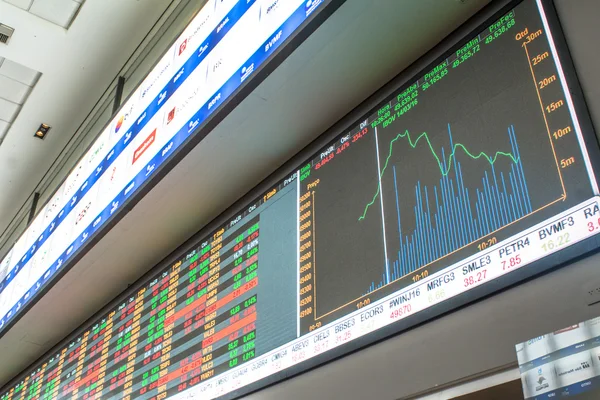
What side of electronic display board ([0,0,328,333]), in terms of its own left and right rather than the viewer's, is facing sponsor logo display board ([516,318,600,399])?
left

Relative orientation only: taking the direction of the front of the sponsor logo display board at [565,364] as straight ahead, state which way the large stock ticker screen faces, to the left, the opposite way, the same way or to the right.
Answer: the same way

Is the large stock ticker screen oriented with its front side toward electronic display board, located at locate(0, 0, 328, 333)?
no

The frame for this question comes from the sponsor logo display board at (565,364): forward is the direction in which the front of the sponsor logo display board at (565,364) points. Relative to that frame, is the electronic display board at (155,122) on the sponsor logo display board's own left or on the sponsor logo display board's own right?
on the sponsor logo display board's own right

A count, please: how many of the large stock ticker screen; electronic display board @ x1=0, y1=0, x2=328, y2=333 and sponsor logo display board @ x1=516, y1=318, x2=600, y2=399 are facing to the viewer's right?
0

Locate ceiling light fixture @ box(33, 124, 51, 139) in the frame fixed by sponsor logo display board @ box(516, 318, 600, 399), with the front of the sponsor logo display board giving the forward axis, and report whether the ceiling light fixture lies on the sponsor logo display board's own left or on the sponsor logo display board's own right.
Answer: on the sponsor logo display board's own right

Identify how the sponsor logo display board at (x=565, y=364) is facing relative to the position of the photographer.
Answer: facing the viewer and to the left of the viewer

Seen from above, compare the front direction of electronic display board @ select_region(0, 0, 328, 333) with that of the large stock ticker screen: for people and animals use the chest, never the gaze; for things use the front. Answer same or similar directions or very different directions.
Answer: same or similar directions

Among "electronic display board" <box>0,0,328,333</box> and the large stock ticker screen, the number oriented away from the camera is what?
0
